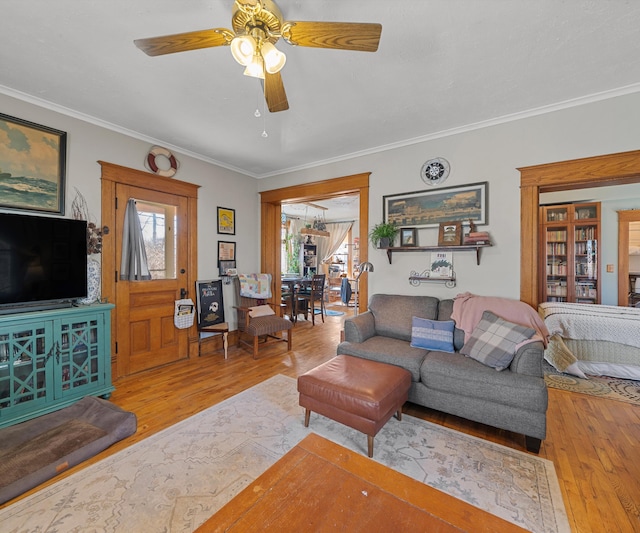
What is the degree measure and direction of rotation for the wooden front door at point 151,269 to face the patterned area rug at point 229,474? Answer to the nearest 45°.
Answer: approximately 45° to its right

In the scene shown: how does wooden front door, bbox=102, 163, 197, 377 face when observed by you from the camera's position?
facing the viewer and to the right of the viewer

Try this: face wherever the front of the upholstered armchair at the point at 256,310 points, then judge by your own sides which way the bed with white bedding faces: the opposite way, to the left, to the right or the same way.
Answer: to the right

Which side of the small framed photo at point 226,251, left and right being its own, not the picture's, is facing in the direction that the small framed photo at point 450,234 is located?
front

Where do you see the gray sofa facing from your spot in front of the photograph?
facing the viewer and to the left of the viewer

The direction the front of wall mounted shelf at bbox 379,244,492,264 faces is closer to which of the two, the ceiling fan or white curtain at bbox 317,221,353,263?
the ceiling fan

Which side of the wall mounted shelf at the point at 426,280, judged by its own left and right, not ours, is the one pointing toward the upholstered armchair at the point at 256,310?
right

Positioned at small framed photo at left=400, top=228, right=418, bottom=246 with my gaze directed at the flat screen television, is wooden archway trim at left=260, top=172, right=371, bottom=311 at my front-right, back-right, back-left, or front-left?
front-right

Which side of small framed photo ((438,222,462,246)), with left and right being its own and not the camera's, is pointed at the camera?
front

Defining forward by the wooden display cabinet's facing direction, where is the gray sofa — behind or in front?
in front

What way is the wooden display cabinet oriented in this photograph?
toward the camera

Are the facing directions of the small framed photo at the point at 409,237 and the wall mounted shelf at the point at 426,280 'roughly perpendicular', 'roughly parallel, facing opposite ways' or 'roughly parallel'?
roughly parallel

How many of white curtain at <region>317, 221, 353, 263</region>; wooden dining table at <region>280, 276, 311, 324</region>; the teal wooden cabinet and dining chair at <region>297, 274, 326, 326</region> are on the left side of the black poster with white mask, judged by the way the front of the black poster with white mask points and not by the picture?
3

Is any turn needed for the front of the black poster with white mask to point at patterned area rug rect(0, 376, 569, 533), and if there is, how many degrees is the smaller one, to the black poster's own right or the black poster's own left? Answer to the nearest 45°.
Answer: approximately 45° to the black poster's own right

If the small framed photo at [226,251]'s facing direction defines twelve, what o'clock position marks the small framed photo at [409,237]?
the small framed photo at [409,237] is roughly at 12 o'clock from the small framed photo at [226,251].

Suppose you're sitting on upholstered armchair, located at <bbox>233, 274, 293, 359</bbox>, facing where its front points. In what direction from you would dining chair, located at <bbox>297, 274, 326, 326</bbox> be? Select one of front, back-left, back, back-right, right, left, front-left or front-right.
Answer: left
